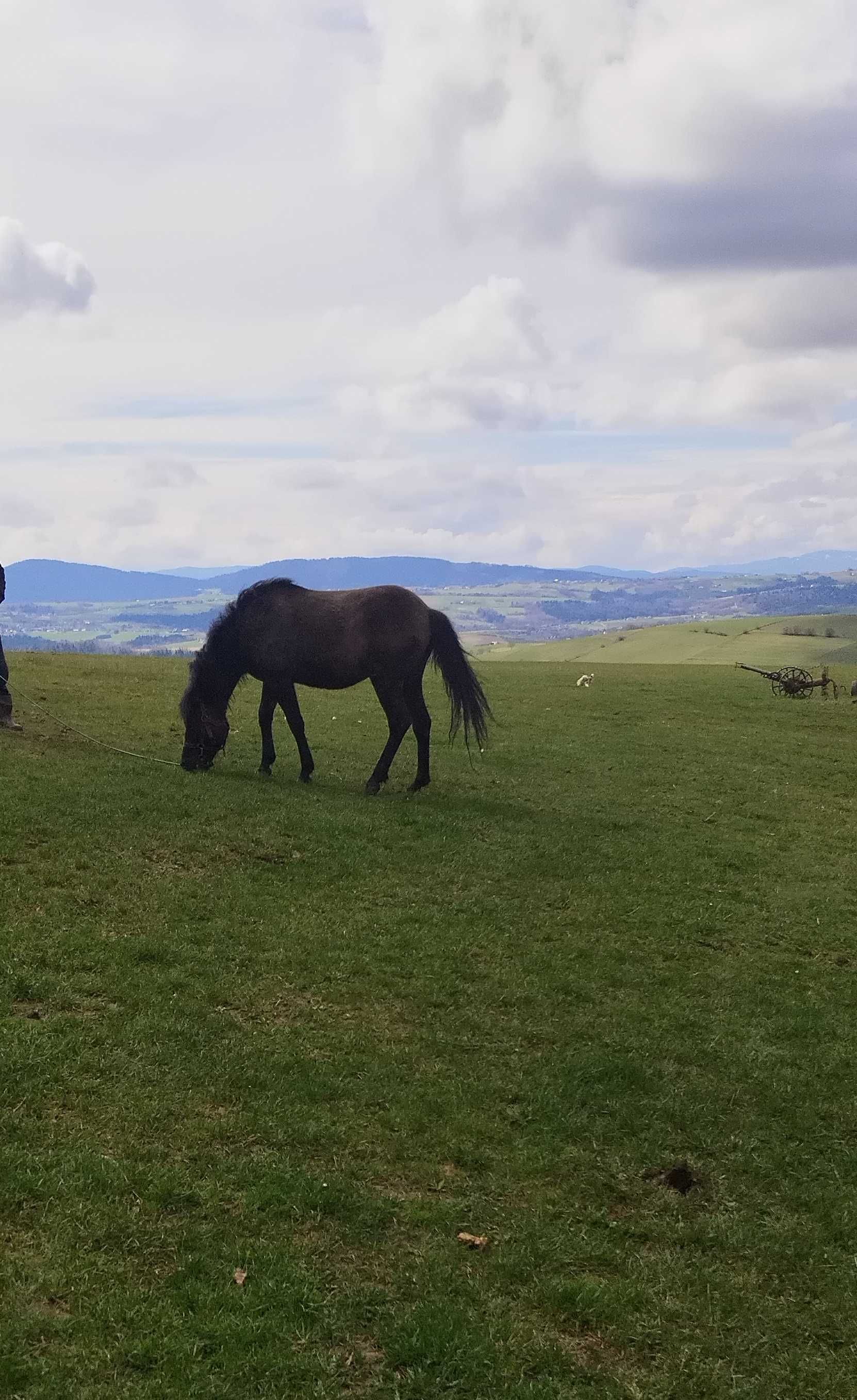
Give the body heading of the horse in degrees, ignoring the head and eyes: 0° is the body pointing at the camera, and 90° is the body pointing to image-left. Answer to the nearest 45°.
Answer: approximately 90°

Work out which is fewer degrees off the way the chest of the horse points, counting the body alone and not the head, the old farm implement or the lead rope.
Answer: the lead rope

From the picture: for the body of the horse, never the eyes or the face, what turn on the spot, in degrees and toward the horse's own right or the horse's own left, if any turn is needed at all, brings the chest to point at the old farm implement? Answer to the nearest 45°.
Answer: approximately 135° to the horse's own right
